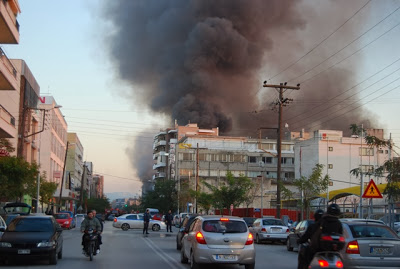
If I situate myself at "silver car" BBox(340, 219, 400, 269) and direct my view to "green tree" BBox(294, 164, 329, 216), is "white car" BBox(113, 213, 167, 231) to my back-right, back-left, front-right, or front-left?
front-left

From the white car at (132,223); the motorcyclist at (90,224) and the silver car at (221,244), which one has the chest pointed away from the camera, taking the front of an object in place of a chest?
the silver car

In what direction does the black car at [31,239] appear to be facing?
toward the camera

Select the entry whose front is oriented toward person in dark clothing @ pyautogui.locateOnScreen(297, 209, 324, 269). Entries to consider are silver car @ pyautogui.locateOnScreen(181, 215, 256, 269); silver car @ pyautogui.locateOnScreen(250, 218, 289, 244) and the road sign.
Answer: the road sign

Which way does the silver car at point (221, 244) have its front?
away from the camera

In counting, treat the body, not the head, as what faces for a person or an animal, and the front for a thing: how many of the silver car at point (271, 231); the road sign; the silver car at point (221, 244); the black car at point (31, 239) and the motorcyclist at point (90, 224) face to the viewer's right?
0

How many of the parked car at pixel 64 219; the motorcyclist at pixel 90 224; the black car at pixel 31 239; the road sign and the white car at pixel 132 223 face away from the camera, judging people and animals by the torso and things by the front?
0

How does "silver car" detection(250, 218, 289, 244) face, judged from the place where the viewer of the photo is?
facing away from the viewer and to the left of the viewer

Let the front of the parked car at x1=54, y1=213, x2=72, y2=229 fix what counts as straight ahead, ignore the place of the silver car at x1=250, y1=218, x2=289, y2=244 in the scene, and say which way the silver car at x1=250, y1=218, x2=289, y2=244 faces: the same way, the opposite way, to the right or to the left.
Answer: the opposite way

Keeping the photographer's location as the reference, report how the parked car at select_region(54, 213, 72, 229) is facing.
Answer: facing the viewer and to the right of the viewer

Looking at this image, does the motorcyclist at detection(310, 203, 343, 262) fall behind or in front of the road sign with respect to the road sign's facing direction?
in front

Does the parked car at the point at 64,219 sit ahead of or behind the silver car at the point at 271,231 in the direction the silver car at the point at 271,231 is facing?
ahead

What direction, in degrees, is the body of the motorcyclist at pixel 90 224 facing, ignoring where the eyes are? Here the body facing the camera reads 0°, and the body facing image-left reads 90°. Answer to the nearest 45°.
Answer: approximately 0°

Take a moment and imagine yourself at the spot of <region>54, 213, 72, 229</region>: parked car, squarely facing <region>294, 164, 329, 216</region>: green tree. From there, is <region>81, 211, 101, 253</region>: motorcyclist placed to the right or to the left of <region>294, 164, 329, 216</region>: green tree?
right

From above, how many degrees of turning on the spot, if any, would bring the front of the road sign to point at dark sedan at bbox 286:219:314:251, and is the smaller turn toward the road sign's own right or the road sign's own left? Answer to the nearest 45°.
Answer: approximately 90° to the road sign's own right
